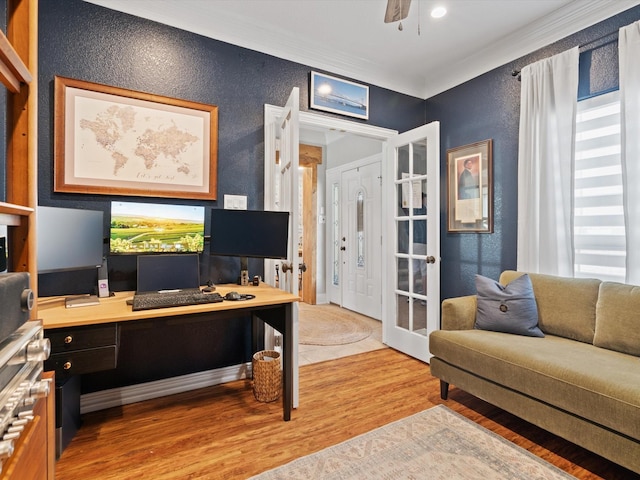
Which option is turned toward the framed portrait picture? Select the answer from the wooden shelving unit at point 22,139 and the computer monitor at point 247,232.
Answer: the wooden shelving unit

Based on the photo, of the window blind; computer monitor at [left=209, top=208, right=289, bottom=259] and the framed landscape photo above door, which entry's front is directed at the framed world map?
the window blind

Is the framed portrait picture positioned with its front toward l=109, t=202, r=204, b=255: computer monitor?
yes

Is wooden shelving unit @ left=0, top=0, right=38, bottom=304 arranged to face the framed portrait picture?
yes

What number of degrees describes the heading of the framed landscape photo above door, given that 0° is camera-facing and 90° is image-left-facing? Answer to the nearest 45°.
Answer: approximately 315°

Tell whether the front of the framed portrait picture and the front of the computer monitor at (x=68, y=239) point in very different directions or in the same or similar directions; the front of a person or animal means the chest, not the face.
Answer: very different directions

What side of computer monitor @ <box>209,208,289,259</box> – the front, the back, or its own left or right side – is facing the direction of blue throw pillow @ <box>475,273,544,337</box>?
left

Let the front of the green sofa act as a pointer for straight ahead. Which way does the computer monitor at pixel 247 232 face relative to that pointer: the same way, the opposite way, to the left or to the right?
to the left

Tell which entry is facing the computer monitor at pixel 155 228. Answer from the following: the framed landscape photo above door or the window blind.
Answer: the window blind

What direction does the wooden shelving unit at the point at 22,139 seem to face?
to the viewer's right
